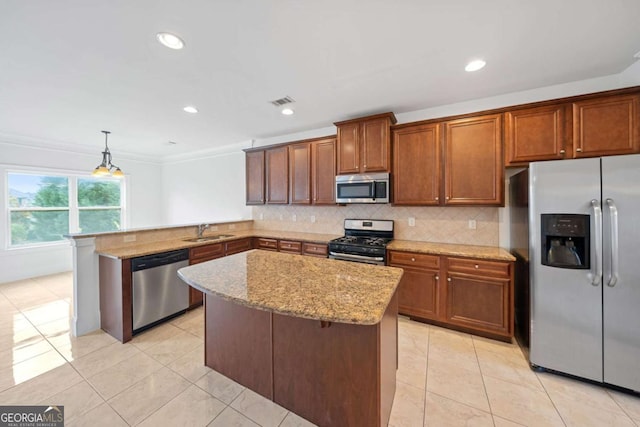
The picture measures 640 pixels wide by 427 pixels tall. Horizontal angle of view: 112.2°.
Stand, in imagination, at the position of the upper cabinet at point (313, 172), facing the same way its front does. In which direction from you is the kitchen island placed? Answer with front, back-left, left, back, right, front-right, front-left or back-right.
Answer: front-left

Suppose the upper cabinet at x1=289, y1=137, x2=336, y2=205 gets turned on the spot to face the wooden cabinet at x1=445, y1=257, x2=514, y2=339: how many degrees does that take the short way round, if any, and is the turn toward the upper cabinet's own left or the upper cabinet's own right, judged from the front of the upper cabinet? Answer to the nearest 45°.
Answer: approximately 90° to the upper cabinet's own left

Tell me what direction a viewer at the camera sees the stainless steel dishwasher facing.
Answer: facing the viewer and to the right of the viewer

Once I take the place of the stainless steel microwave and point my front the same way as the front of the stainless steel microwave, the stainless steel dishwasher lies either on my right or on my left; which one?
on my right

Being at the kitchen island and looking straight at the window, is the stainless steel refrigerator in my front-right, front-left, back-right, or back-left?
back-right

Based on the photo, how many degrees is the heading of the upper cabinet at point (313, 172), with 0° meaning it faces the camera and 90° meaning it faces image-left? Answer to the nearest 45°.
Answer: approximately 45°

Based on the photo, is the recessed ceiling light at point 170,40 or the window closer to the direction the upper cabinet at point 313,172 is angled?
the recessed ceiling light

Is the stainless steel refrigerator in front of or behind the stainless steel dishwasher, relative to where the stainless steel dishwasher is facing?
in front
